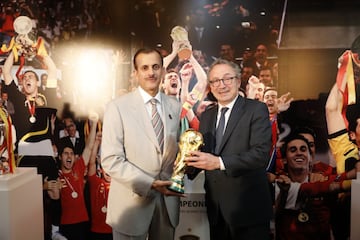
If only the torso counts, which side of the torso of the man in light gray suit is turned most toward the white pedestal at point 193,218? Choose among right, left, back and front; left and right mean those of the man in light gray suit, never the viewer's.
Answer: left

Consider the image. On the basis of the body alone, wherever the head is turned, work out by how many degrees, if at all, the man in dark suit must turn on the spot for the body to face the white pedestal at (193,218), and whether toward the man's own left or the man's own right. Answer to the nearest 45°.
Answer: approximately 90° to the man's own right

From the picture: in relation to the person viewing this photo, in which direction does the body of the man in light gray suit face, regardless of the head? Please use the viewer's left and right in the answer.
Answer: facing the viewer and to the right of the viewer

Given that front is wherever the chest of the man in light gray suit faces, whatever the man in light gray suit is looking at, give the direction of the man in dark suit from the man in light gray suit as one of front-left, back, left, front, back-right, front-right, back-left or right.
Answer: front-left

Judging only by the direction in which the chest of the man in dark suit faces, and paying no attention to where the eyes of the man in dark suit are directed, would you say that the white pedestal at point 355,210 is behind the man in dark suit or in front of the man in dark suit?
behind

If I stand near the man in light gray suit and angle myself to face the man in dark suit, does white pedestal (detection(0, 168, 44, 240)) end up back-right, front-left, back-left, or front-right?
back-left

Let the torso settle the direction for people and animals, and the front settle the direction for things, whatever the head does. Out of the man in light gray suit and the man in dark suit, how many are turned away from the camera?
0

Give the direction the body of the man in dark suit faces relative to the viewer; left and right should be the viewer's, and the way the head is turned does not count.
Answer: facing the viewer and to the left of the viewer
